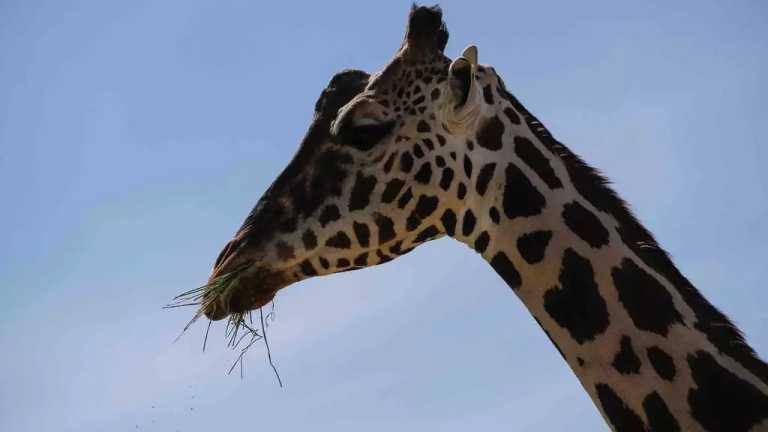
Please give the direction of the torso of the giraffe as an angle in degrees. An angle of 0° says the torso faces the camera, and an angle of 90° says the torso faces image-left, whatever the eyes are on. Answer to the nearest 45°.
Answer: approximately 90°
